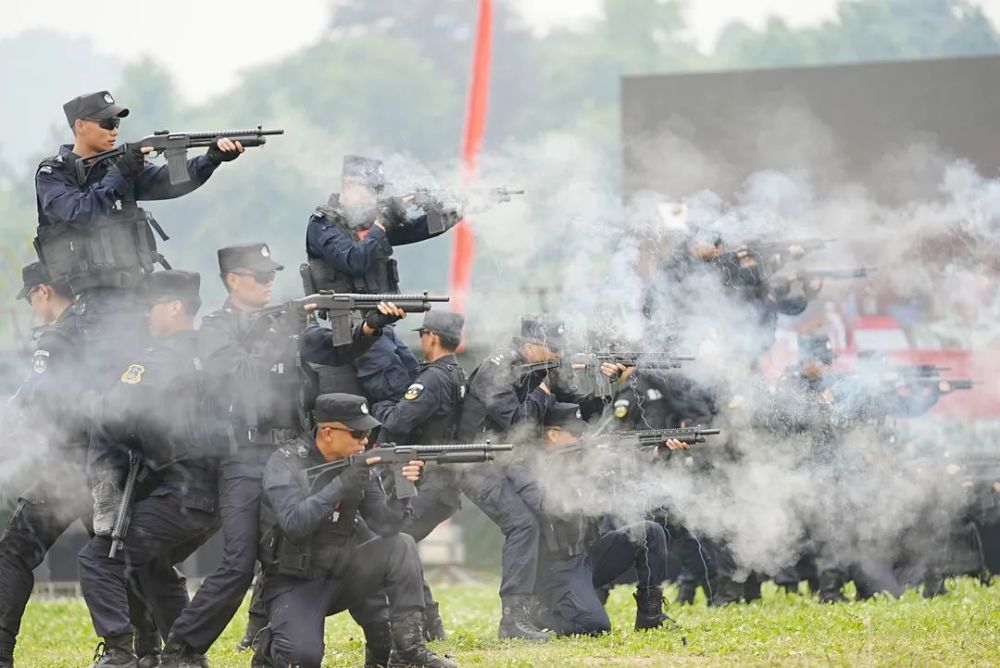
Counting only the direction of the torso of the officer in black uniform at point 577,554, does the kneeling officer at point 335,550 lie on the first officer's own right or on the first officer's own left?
on the first officer's own right

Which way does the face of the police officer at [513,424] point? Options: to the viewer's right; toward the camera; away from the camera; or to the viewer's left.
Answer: to the viewer's right

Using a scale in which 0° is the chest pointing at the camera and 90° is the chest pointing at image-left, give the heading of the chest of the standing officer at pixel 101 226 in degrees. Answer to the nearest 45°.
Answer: approximately 315°

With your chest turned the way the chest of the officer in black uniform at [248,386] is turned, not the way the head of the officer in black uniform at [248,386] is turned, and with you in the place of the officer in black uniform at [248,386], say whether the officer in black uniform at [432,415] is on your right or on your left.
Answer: on your left

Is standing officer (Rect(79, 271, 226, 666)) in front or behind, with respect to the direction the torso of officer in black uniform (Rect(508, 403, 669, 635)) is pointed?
behind

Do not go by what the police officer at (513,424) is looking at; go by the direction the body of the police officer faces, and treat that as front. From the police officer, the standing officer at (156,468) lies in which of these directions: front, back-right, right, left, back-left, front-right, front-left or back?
back-right

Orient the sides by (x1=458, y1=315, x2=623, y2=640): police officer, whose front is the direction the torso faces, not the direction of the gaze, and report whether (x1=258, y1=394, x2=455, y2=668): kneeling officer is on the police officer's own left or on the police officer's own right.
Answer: on the police officer's own right

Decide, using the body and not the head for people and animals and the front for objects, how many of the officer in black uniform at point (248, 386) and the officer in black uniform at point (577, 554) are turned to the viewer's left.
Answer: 0

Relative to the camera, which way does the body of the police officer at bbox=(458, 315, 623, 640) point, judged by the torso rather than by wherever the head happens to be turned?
to the viewer's right
